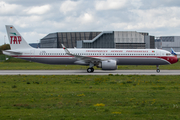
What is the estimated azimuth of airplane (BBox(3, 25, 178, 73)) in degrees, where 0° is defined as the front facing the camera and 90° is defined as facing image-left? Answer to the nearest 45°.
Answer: approximately 270°
